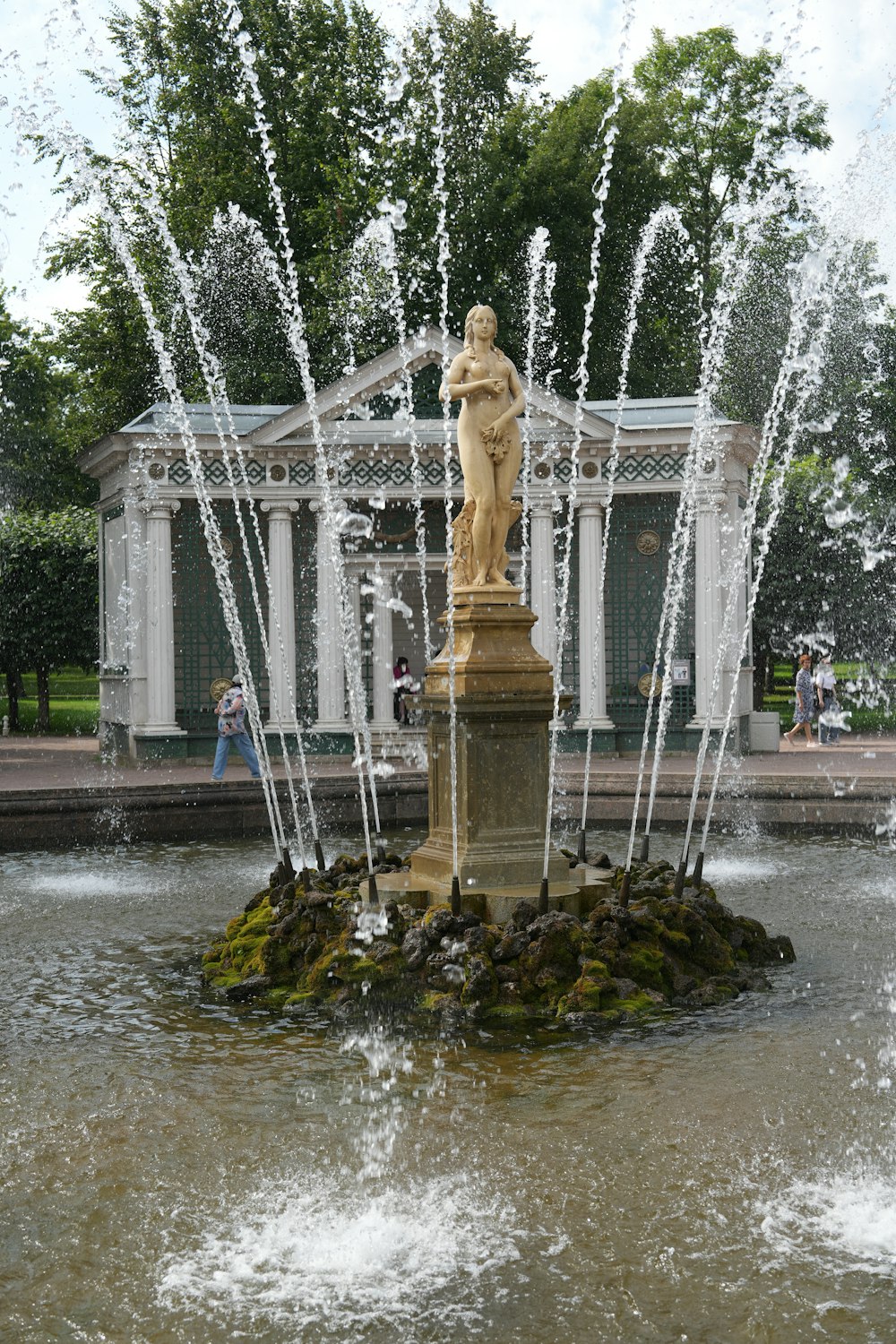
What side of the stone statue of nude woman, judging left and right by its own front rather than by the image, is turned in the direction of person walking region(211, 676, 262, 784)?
back

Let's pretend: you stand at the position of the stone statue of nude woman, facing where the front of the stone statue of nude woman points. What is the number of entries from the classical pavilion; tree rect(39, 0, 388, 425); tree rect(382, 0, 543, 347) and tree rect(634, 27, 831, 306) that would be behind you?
4

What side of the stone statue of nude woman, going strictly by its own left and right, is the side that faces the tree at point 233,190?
back

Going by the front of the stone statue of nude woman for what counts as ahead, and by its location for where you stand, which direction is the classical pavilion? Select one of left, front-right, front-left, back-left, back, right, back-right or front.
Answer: back

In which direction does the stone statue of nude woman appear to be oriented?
toward the camera

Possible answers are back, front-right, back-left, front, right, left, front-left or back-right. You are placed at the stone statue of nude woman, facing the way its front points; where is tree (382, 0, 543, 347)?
back

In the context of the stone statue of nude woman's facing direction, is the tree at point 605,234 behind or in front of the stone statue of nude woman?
behind

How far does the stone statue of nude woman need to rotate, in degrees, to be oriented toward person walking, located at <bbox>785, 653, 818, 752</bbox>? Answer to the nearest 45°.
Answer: approximately 180°

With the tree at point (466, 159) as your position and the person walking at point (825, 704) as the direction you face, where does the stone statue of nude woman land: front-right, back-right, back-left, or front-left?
front-right

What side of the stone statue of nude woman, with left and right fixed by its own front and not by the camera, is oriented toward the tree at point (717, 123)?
back
